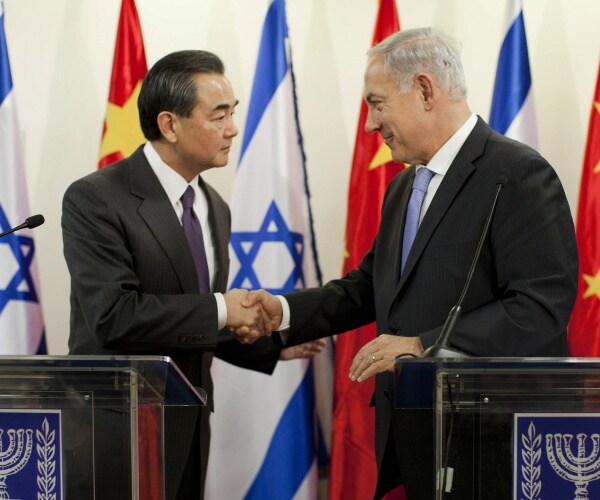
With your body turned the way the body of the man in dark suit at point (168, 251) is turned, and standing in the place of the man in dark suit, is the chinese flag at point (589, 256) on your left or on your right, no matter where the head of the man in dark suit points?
on your left

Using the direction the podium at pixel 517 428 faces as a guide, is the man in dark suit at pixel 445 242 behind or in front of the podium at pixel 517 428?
behind

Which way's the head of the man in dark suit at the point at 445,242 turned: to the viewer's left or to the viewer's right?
to the viewer's left

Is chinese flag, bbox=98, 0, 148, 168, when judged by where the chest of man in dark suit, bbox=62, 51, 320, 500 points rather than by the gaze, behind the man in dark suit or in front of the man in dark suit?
behind

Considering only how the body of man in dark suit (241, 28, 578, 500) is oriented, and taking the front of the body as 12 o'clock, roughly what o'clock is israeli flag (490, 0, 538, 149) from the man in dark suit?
The israeli flag is roughly at 5 o'clock from the man in dark suit.

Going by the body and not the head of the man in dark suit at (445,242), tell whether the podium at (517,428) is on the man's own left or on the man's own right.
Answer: on the man's own left

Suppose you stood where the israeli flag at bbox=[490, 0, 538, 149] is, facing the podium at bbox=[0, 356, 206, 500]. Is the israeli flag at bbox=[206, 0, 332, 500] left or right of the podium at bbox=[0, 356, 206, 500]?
right

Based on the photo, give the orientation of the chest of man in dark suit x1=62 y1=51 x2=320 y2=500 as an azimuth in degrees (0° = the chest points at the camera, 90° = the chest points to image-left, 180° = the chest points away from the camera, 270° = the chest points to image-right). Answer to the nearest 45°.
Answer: approximately 315°

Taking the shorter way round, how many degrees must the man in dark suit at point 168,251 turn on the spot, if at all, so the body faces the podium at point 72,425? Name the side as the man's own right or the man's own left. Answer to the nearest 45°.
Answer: approximately 45° to the man's own right
